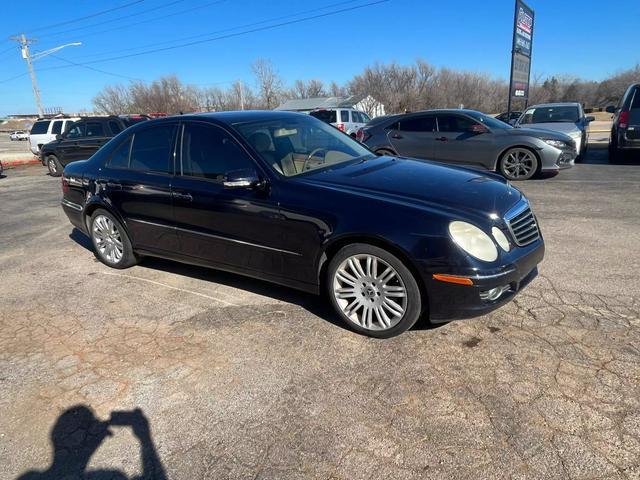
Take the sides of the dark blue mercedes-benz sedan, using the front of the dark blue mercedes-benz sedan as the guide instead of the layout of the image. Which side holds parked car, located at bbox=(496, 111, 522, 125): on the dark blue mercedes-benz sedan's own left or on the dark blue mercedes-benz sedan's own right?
on the dark blue mercedes-benz sedan's own left

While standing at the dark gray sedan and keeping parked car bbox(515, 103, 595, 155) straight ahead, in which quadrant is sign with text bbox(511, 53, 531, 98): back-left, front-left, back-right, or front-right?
front-left

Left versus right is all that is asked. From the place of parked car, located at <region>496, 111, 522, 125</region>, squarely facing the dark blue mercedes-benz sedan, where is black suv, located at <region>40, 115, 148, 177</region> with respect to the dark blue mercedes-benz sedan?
right

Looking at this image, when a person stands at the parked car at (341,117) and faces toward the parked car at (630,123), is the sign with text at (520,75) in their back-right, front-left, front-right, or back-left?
front-left

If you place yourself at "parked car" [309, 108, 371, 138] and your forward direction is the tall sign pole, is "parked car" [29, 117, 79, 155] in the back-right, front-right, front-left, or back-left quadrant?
back-right

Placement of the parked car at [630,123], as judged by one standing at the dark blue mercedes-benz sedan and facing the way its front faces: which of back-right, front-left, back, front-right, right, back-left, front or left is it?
left

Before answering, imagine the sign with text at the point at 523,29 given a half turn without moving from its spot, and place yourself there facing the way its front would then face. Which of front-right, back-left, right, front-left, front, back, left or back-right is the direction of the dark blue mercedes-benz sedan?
back-left

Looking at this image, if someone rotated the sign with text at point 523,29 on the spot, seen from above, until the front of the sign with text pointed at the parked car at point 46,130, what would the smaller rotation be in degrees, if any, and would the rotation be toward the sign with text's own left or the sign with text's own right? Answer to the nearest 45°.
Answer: approximately 90° to the sign with text's own right

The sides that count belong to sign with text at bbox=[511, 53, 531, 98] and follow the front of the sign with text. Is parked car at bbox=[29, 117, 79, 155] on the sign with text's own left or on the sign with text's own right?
on the sign with text's own right

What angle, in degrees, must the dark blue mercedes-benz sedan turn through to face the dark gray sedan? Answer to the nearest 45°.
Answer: approximately 90° to its left

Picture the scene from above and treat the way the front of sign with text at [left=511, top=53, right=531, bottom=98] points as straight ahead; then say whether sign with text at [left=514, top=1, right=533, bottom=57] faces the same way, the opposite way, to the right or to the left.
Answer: the same way

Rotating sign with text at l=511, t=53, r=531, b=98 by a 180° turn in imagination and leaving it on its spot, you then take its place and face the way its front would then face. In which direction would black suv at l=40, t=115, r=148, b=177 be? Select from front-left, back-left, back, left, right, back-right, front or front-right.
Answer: left

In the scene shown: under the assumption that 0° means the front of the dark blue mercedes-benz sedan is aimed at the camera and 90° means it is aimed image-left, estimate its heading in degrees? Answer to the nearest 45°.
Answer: approximately 315°

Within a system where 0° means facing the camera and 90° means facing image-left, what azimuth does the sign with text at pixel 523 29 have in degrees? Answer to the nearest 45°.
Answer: approximately 315°

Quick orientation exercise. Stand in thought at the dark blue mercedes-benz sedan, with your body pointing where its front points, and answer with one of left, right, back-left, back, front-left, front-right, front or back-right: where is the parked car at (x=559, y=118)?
left

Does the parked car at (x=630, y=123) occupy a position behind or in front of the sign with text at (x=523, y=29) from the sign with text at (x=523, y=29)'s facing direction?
in front

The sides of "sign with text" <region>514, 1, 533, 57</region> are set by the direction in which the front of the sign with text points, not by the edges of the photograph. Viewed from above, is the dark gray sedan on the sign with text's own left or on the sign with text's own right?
on the sign with text's own right

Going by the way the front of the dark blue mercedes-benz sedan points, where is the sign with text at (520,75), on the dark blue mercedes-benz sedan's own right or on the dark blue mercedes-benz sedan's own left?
on the dark blue mercedes-benz sedan's own left
